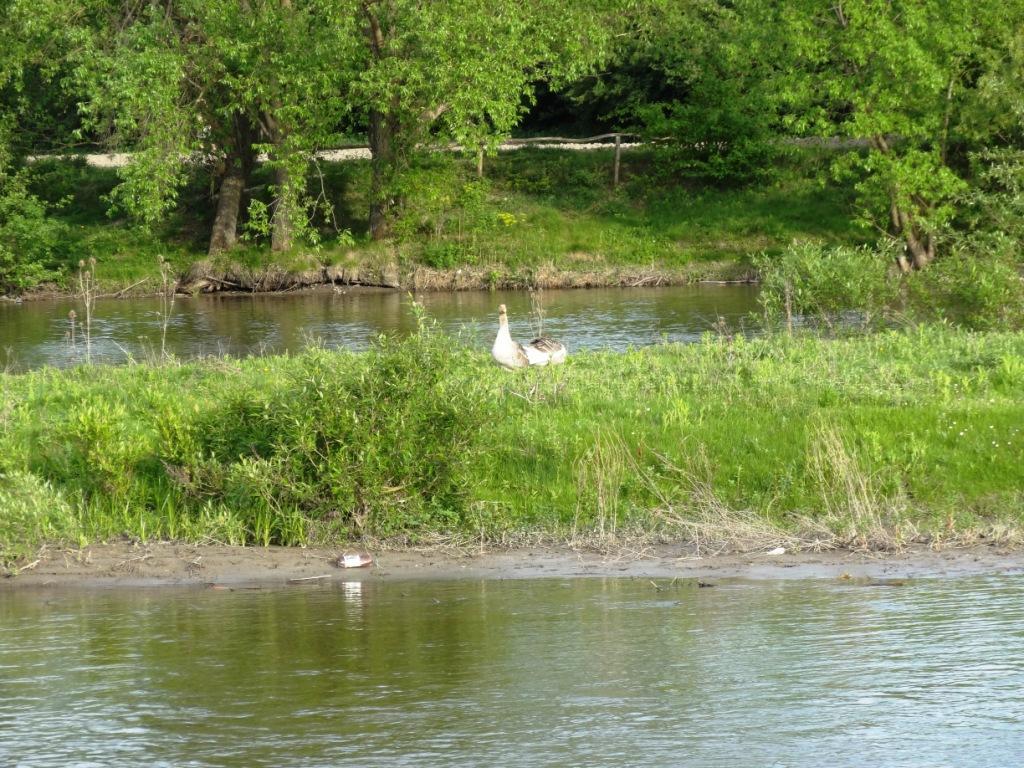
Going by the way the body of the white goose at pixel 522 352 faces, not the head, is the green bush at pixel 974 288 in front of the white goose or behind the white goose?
behind

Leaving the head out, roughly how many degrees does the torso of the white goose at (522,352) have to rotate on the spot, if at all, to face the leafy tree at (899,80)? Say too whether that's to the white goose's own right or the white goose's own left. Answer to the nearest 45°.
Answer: approximately 135° to the white goose's own right

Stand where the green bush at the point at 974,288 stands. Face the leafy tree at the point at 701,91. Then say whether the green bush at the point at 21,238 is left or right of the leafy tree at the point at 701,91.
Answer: left

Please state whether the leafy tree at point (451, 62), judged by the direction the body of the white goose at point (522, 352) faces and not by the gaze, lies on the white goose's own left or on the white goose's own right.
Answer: on the white goose's own right

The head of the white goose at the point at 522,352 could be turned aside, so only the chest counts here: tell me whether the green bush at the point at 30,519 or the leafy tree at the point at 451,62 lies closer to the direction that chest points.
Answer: the green bush

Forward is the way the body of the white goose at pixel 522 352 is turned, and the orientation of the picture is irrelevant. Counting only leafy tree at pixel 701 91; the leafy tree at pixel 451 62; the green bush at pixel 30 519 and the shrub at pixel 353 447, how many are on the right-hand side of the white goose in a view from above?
2

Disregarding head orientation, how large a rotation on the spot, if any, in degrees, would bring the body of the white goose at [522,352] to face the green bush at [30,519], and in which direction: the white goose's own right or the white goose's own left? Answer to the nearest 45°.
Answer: approximately 45° to the white goose's own left

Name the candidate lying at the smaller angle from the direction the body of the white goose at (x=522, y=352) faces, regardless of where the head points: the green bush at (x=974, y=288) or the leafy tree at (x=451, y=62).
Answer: the leafy tree

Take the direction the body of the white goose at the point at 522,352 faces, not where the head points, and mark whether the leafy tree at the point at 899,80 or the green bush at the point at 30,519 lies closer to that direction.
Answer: the green bush

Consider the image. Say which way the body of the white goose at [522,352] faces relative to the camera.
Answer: to the viewer's left
